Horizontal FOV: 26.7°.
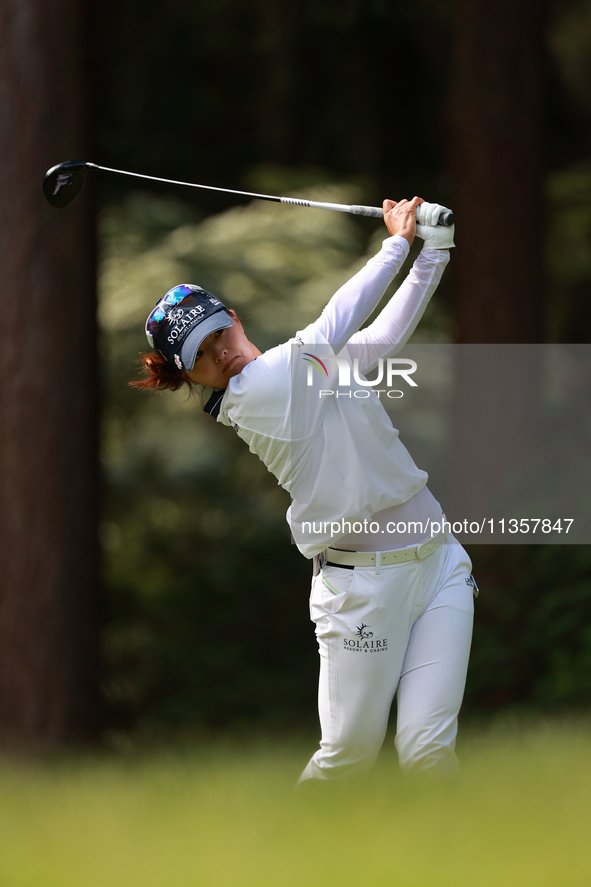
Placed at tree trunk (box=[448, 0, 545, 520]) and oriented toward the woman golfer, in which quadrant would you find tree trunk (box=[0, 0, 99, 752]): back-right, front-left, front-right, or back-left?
front-right

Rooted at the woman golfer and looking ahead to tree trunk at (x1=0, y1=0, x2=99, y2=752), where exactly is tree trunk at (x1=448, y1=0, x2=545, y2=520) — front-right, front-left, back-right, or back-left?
front-right

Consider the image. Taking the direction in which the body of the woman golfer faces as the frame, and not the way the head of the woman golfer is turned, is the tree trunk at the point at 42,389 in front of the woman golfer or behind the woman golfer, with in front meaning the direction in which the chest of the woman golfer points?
behind
